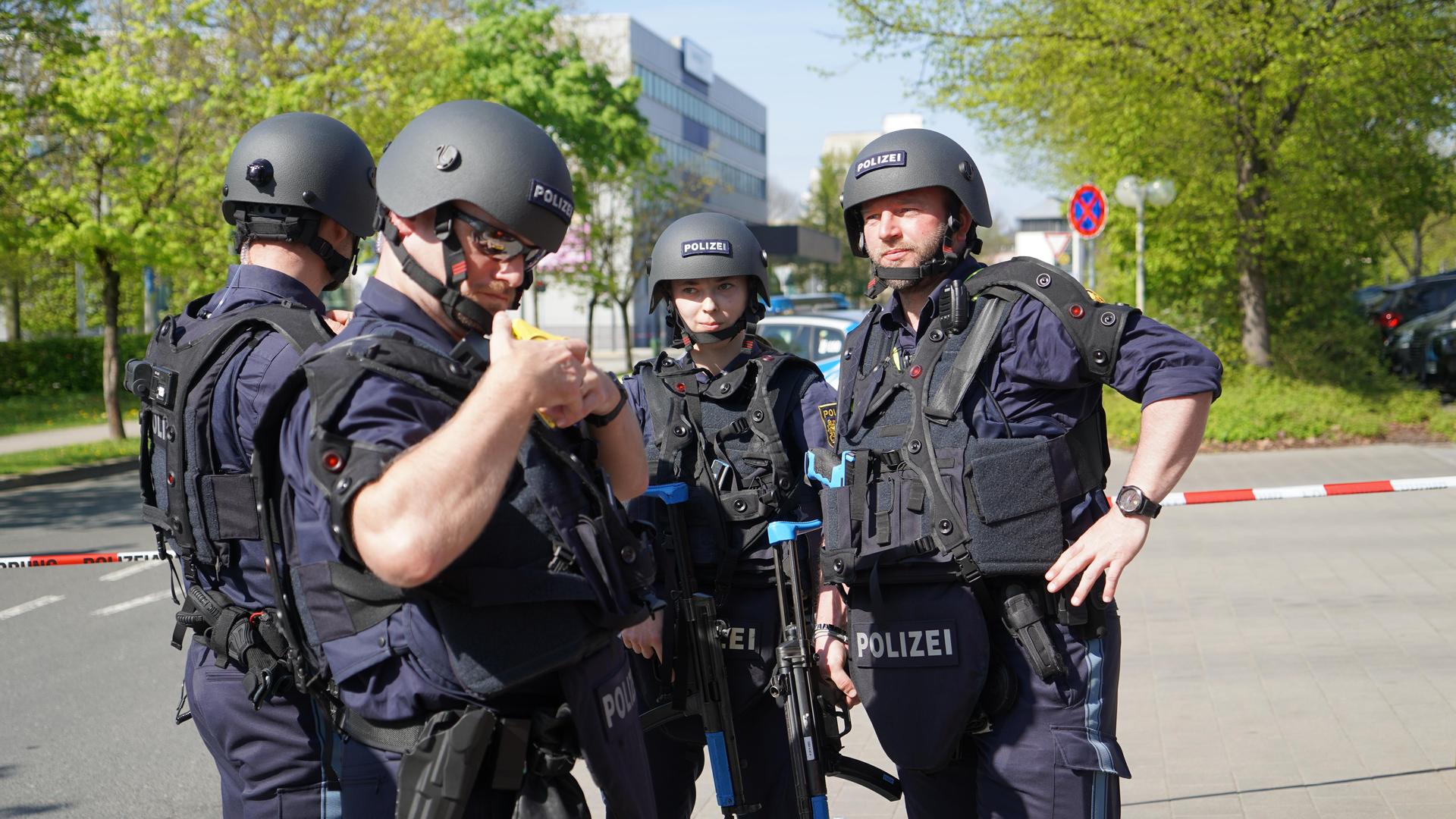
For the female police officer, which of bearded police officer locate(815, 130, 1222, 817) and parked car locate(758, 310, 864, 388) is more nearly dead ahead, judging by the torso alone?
the bearded police officer

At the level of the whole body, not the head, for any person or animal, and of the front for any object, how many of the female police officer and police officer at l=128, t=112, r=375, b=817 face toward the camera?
1

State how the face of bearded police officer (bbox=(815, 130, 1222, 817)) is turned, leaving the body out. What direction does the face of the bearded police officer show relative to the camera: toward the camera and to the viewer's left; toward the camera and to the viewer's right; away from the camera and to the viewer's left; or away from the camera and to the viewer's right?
toward the camera and to the viewer's left

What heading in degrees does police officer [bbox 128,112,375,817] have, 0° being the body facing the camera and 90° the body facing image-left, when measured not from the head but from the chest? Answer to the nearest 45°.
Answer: approximately 225°

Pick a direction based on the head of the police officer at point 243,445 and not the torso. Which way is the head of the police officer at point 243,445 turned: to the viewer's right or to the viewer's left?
to the viewer's right

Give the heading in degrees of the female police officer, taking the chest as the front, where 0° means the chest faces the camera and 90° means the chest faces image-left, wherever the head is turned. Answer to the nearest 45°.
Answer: approximately 0°
